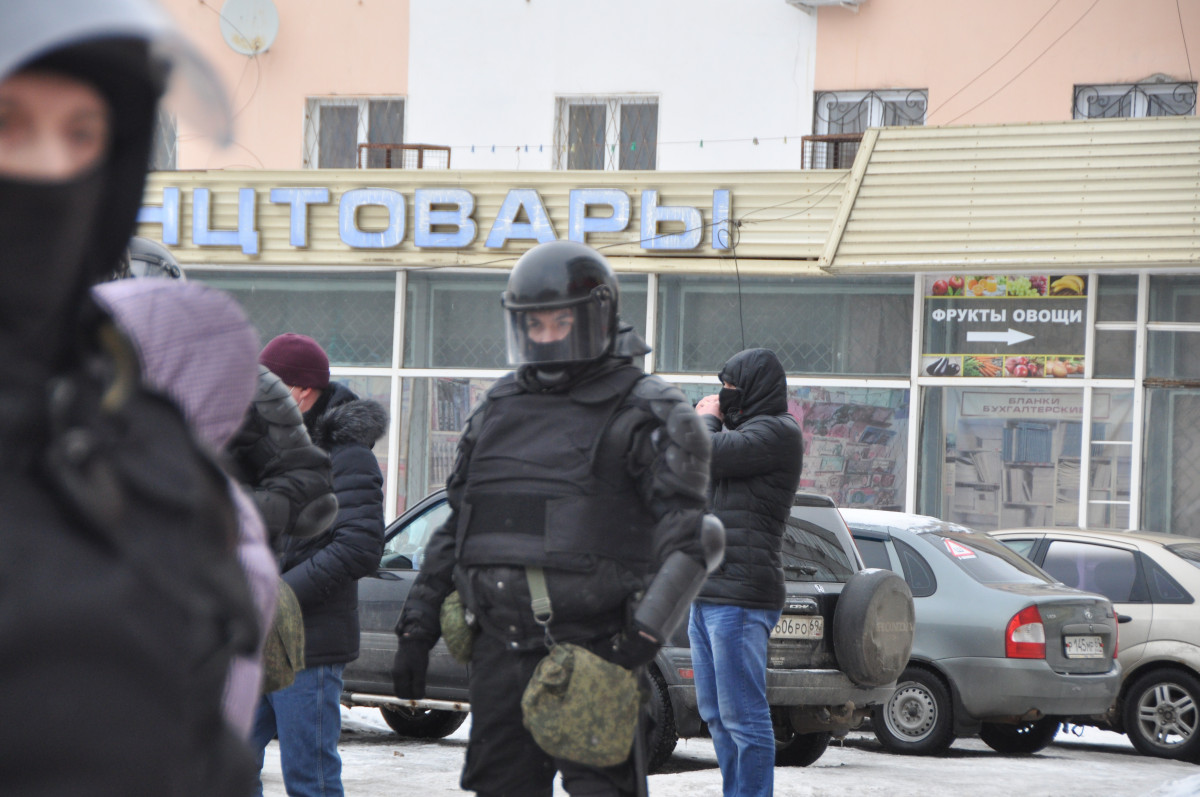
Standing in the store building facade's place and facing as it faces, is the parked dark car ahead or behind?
ahead

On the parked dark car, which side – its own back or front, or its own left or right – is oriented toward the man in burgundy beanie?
left

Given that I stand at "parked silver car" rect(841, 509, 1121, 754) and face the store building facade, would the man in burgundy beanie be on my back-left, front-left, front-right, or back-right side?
back-left

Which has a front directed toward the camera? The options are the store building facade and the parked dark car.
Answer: the store building facade

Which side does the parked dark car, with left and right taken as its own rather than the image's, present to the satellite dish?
front

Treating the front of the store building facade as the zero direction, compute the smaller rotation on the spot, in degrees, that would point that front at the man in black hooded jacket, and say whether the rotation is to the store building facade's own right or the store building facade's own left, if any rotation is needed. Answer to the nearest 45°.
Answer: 0° — it already faces them

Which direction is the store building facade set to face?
toward the camera

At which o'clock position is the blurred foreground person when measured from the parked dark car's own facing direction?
The blurred foreground person is roughly at 8 o'clock from the parked dark car.

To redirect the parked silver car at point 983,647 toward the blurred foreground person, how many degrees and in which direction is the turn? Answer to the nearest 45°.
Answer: approximately 135° to its left

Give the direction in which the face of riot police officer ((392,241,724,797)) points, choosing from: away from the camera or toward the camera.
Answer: toward the camera

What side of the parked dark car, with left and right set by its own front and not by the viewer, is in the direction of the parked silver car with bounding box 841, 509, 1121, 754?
right

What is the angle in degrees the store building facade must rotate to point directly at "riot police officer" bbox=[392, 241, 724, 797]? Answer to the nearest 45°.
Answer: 0° — it already faces them

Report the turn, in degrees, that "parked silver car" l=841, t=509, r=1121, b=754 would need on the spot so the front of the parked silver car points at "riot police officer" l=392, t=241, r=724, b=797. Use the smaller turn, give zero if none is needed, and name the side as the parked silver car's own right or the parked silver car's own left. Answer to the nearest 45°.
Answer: approximately 135° to the parked silver car's own left
